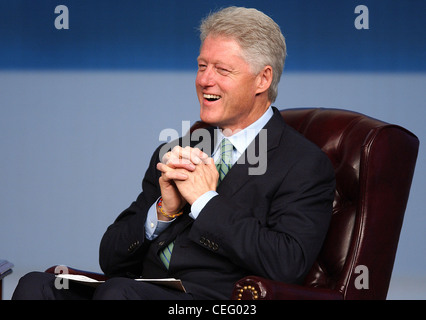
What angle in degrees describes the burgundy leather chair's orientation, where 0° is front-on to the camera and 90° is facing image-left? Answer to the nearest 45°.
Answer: approximately 45°
